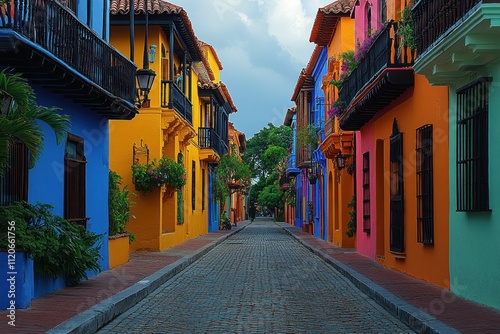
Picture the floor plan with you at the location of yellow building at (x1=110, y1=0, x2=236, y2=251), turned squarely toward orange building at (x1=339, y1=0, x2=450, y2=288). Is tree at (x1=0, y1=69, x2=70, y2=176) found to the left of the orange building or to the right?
right

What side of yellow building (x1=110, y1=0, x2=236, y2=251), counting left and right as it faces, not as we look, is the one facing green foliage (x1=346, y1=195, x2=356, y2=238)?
front

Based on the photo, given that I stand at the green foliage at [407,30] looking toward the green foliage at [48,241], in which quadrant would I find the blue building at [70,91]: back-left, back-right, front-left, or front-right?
front-right

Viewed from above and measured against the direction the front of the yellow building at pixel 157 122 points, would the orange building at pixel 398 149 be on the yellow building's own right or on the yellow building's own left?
on the yellow building's own right

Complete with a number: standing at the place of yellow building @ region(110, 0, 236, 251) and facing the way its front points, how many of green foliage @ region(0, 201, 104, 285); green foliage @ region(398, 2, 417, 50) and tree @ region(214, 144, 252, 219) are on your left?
1

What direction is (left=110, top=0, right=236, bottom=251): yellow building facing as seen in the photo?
to the viewer's right

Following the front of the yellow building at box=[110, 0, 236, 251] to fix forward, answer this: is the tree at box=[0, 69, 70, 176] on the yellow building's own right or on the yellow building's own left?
on the yellow building's own right

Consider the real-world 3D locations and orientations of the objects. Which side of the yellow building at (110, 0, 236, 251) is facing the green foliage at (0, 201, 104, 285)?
right

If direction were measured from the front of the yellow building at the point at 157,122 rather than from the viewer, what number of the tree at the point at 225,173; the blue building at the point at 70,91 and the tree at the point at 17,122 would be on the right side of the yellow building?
2

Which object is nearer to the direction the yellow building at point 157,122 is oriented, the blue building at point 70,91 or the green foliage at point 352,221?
the green foliage

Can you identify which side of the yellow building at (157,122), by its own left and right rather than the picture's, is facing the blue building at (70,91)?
right

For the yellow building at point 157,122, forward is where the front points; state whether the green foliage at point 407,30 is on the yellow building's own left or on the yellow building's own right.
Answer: on the yellow building's own right

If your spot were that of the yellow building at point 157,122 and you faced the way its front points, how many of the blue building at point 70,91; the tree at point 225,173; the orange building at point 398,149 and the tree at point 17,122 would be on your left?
1

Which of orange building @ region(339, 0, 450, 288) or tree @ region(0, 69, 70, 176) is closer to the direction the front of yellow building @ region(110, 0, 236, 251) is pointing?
the orange building
